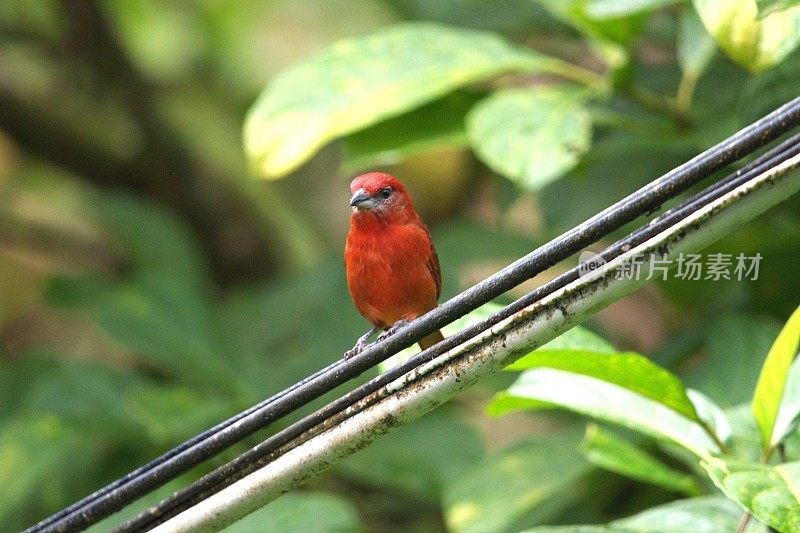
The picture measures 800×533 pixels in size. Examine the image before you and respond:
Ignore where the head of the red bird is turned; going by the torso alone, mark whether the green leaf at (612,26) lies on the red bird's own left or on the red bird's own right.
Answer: on the red bird's own left

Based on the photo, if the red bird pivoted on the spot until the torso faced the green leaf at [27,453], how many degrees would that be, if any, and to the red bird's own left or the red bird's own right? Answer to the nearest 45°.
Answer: approximately 135° to the red bird's own right

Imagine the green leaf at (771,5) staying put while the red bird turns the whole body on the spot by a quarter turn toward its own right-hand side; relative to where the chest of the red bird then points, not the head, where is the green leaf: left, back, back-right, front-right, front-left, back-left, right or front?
back

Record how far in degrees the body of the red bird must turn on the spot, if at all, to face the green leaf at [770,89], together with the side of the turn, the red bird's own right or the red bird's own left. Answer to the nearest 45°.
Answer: approximately 135° to the red bird's own left
